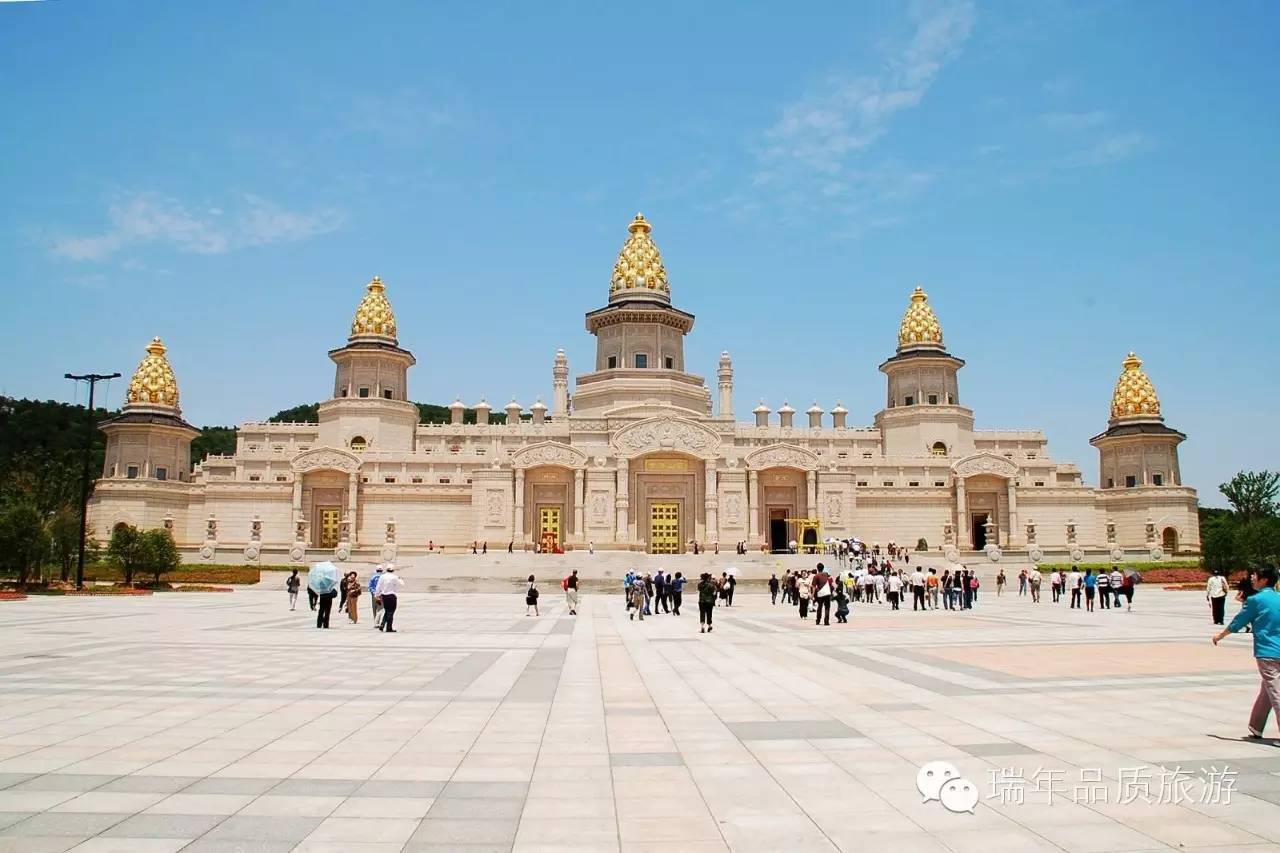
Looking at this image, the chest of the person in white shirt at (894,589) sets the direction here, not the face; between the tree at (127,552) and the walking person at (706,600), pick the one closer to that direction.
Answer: the tree

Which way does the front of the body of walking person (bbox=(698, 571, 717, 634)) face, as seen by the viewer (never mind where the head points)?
away from the camera

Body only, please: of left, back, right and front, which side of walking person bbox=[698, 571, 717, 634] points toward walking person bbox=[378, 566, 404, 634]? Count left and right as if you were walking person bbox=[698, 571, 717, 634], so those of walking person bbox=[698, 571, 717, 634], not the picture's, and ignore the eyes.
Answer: left

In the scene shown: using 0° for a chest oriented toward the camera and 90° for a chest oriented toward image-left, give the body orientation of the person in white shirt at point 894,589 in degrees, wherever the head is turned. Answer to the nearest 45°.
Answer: approximately 180°

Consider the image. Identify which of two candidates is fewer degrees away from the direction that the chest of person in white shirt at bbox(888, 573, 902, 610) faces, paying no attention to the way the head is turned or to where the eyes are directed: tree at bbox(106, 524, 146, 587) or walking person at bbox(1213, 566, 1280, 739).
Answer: the tree

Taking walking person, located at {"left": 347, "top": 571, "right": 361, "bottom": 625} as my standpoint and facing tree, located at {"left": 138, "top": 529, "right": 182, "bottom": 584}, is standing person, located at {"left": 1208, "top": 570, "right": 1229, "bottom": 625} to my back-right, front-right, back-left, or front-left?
back-right

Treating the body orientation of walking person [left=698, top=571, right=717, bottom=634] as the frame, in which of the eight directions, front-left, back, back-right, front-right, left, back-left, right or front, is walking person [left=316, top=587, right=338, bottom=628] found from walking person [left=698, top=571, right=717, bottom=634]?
left

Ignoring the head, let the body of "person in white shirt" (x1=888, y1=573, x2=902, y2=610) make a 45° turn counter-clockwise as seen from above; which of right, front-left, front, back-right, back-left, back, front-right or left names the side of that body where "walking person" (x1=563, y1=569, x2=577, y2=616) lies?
left

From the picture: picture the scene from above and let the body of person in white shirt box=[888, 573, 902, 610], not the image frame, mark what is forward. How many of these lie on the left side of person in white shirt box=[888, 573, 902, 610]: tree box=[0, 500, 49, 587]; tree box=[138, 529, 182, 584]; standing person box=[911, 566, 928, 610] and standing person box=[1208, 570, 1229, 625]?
2

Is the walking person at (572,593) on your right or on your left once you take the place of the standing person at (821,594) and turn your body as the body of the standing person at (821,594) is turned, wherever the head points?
on your left

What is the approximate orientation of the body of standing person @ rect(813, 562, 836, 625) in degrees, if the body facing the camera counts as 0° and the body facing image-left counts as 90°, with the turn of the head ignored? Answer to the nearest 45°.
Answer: approximately 180°

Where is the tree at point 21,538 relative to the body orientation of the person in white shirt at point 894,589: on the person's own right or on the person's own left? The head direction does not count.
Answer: on the person's own left
